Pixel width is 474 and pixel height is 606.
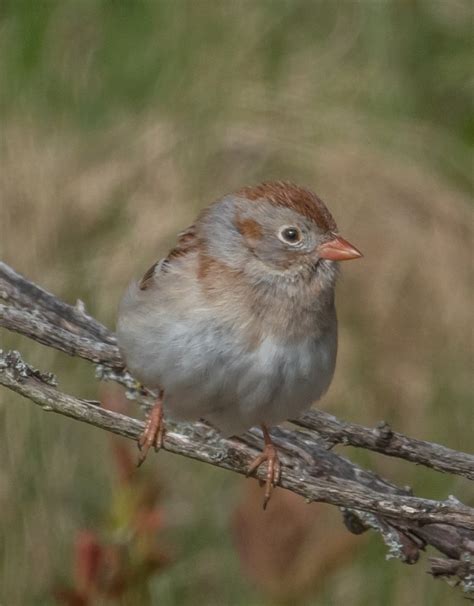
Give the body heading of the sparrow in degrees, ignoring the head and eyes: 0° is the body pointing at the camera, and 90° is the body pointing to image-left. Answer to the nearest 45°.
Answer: approximately 315°
